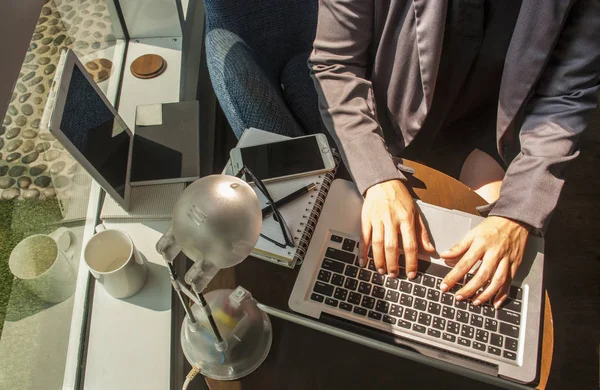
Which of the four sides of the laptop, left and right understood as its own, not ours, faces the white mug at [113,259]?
left

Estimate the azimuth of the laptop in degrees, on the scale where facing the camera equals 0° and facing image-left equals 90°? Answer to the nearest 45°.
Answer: approximately 180°

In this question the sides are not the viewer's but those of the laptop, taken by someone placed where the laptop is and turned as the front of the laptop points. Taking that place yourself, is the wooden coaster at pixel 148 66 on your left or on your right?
on your left
